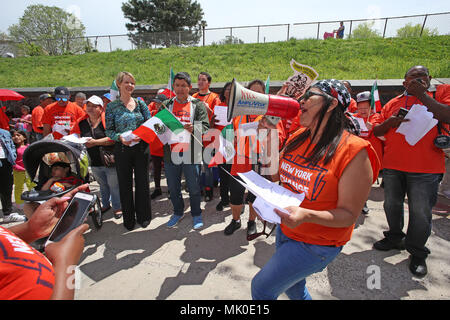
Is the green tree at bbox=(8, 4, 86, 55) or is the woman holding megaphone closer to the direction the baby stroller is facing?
the woman holding megaphone

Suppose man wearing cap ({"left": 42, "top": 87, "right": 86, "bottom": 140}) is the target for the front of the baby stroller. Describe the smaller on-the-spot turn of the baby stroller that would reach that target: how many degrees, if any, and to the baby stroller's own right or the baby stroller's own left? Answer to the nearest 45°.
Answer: approximately 135° to the baby stroller's own right

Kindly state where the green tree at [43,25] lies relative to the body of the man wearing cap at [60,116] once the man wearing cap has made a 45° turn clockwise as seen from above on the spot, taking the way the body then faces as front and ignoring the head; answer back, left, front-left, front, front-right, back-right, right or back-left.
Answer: back-right

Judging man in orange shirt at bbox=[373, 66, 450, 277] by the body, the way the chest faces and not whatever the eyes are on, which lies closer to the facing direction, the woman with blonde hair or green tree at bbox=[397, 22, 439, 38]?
the woman with blonde hair

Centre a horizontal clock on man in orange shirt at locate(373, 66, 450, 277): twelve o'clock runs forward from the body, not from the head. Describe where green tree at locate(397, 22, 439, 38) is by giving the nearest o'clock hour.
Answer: The green tree is roughly at 6 o'clock from the man in orange shirt.

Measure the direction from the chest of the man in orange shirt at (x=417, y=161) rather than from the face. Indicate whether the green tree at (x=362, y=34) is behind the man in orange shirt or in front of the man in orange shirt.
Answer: behind

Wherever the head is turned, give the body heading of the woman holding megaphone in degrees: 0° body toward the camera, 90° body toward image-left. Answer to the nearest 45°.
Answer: approximately 45°

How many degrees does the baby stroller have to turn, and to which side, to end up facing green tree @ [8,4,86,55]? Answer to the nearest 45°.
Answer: approximately 135° to its right

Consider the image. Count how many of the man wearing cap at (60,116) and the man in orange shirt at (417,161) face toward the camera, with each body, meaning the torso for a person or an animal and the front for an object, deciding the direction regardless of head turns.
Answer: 2

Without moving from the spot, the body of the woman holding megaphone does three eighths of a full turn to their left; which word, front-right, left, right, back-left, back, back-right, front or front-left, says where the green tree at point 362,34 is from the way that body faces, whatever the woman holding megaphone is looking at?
left

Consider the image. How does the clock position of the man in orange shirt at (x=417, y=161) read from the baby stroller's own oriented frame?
The man in orange shirt is roughly at 9 o'clock from the baby stroller.

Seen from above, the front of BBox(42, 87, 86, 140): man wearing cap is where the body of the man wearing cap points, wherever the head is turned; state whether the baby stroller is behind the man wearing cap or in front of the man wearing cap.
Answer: in front
